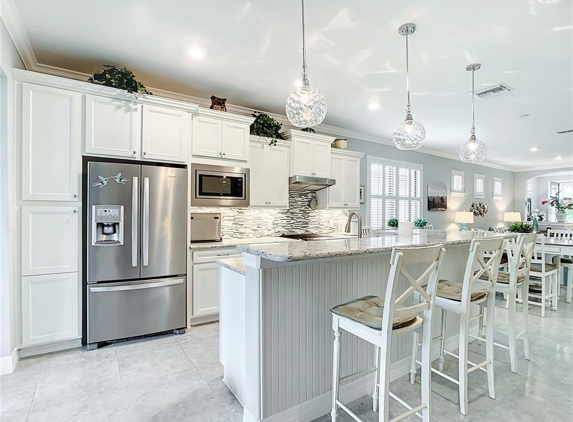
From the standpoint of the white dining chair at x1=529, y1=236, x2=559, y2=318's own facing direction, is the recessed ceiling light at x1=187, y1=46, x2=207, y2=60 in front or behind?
behind

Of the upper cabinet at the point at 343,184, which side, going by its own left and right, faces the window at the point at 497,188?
left

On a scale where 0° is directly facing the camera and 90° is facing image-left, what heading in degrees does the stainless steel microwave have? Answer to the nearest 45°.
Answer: approximately 0°

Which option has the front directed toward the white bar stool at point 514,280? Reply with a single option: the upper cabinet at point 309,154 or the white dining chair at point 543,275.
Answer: the upper cabinet

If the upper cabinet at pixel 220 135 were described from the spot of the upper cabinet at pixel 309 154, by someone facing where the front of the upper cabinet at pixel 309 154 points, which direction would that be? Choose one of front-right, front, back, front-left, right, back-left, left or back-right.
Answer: right

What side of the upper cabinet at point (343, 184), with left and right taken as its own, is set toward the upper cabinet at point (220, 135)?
right

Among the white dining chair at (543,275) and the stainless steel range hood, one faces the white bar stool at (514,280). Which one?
the stainless steel range hood

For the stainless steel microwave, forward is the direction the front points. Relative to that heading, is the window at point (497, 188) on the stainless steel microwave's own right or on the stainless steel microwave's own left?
on the stainless steel microwave's own left

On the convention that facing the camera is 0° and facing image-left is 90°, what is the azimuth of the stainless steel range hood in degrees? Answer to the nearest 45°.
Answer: approximately 315°

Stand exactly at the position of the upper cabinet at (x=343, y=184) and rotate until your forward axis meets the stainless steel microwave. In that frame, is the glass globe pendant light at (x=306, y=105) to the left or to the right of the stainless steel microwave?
left

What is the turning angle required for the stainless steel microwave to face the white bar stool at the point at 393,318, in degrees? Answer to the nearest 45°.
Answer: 0° — it already faces it

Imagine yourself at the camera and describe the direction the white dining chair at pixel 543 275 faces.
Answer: facing away from the viewer and to the right of the viewer

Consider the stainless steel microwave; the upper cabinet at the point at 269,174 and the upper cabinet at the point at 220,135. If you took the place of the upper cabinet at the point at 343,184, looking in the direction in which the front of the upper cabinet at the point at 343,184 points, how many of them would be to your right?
3

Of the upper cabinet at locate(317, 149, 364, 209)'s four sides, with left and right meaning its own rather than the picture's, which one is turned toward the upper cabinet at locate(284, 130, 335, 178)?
right

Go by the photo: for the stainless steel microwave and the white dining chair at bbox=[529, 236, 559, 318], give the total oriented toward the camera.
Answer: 1
